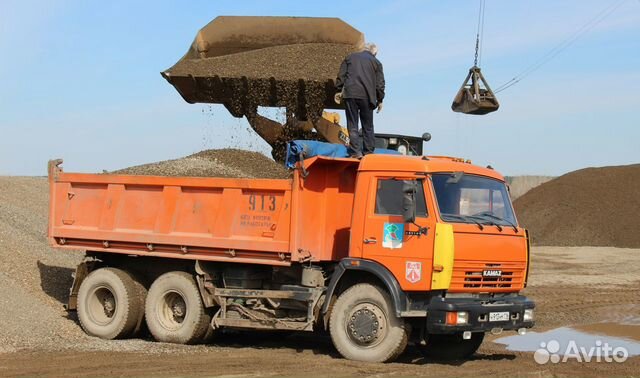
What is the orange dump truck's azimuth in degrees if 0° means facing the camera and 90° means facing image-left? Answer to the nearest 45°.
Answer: approximately 315°

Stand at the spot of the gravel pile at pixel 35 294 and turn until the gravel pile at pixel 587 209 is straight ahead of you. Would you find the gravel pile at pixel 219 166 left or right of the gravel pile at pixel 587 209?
right

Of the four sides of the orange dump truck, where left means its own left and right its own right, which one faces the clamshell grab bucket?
left

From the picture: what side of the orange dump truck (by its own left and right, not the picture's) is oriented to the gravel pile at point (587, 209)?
left

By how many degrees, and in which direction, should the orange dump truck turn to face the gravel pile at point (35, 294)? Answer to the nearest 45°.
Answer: approximately 180°
